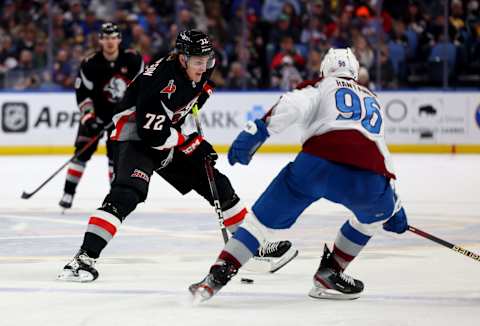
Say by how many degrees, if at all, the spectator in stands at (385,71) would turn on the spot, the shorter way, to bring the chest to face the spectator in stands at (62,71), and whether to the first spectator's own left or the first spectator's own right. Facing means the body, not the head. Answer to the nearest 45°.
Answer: approximately 90° to the first spectator's own right

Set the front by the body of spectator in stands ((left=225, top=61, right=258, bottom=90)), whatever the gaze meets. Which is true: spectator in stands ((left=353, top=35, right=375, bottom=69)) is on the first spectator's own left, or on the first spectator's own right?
on the first spectator's own left

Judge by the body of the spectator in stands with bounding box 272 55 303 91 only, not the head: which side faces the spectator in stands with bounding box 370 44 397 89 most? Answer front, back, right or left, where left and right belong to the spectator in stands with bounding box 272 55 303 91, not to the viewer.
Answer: left

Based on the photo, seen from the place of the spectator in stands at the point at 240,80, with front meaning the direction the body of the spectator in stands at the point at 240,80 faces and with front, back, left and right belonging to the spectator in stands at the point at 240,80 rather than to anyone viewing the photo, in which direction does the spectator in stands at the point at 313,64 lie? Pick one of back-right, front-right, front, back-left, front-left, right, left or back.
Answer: left

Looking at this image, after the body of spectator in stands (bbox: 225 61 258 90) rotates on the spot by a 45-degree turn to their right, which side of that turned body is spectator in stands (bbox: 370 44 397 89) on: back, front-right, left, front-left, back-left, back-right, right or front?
back-left

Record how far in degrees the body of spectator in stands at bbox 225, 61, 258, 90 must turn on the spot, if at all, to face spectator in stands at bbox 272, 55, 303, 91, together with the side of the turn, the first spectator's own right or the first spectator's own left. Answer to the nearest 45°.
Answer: approximately 90° to the first spectator's own left

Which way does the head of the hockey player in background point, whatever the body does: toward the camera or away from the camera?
toward the camera

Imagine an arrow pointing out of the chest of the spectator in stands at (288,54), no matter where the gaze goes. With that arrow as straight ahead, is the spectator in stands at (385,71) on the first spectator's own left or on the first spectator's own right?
on the first spectator's own left

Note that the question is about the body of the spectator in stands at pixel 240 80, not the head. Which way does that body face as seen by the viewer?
toward the camera

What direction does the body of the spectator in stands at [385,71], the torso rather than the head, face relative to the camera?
toward the camera

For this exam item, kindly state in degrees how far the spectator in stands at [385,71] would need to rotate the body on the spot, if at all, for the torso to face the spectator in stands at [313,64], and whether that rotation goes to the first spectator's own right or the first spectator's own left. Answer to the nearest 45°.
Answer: approximately 90° to the first spectator's own right

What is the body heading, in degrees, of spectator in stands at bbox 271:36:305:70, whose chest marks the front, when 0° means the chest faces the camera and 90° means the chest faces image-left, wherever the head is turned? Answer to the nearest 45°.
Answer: approximately 0°

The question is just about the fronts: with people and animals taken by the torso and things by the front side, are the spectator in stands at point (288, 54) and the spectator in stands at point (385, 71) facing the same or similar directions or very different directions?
same or similar directions

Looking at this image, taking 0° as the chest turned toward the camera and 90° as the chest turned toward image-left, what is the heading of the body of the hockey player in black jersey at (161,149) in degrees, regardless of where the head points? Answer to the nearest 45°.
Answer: approximately 315°

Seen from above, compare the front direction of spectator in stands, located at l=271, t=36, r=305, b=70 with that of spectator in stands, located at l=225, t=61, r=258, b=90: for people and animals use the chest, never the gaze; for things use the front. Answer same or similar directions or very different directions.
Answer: same or similar directions
